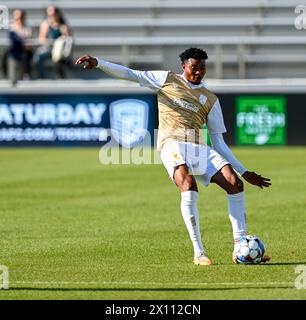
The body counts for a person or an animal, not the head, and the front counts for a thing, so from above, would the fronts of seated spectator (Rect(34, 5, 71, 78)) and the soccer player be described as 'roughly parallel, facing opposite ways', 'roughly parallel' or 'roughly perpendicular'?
roughly parallel

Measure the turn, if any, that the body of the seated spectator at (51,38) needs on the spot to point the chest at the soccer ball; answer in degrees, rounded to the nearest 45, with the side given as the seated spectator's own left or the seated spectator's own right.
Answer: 0° — they already face it

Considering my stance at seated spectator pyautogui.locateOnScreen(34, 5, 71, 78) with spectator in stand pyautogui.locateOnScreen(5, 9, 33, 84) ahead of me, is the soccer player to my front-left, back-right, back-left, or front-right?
back-left

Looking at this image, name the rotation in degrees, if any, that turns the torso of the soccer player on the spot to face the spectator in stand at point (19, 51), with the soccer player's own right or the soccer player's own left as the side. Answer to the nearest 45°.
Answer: approximately 180°

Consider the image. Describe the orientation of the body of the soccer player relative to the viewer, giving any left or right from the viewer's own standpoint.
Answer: facing the viewer

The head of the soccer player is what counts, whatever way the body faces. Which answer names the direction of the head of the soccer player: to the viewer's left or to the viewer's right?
to the viewer's right

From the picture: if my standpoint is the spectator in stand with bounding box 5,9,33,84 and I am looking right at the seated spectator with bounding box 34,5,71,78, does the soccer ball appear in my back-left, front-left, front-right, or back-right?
front-right

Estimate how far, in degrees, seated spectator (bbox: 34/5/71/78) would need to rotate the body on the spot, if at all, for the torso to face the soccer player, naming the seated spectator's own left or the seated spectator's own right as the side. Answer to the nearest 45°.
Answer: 0° — they already face them

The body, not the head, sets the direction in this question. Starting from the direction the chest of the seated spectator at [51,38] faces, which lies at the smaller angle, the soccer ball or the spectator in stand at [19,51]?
the soccer ball

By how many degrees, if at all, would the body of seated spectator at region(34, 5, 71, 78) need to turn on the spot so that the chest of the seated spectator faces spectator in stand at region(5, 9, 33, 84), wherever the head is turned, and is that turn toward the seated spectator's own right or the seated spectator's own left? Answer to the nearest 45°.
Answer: approximately 90° to the seated spectator's own right

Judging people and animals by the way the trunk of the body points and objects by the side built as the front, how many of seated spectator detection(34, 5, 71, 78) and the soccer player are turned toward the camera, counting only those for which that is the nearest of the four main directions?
2
